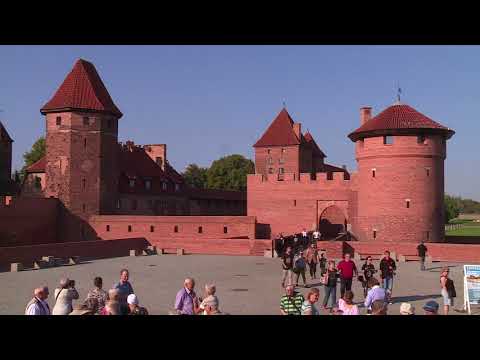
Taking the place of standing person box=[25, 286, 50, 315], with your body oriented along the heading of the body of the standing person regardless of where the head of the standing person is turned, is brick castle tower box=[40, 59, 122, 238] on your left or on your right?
on your left

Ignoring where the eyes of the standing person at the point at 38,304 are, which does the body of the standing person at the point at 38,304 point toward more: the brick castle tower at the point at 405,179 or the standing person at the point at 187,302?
the standing person
